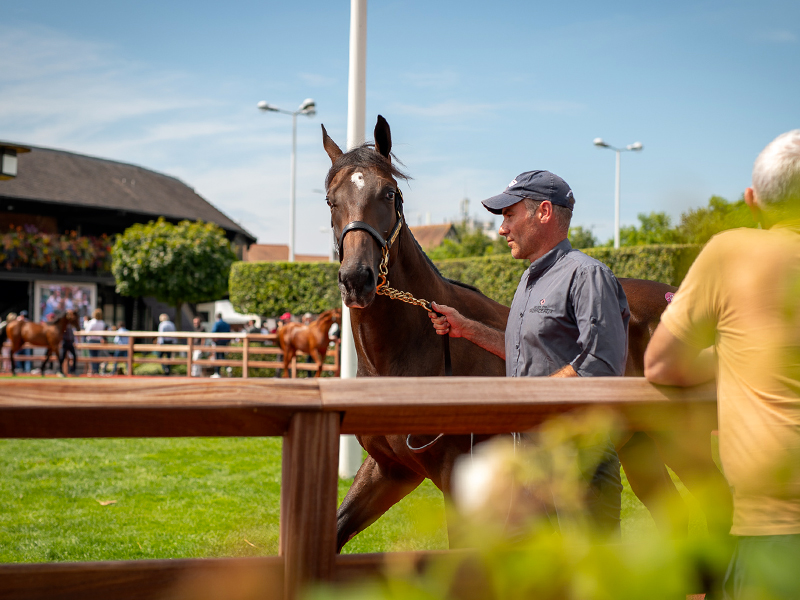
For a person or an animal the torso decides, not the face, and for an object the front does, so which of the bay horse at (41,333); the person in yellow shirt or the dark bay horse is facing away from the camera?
the person in yellow shirt

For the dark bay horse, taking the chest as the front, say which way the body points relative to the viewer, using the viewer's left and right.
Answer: facing the viewer and to the left of the viewer

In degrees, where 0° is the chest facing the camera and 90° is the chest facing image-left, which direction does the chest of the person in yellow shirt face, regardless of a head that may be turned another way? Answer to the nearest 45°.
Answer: approximately 180°

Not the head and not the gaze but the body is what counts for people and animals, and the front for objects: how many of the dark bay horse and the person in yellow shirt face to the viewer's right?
0

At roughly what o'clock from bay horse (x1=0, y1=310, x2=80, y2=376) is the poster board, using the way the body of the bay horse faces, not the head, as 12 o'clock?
The poster board is roughly at 9 o'clock from the bay horse.

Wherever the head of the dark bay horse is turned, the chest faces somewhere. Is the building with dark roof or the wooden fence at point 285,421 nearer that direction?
the wooden fence

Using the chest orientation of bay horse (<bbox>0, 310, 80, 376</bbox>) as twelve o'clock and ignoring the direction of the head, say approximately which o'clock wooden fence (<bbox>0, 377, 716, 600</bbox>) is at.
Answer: The wooden fence is roughly at 3 o'clock from the bay horse.

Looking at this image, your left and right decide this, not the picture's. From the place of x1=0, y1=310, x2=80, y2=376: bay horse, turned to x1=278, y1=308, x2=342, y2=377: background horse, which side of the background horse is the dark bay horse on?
right

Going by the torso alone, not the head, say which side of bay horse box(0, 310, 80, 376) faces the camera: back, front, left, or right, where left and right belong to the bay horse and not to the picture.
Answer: right

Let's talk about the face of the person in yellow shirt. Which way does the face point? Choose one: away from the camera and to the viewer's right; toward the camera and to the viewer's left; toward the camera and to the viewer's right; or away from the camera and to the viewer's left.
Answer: away from the camera and to the viewer's left

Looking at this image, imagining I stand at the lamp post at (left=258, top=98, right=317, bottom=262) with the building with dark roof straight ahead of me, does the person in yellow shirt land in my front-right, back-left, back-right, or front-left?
back-left

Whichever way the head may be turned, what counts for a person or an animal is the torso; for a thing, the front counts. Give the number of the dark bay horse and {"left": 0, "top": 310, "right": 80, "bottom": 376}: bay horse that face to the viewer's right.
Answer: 1

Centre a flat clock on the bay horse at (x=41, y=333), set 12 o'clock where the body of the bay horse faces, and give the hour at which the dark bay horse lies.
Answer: The dark bay horse is roughly at 3 o'clock from the bay horse.

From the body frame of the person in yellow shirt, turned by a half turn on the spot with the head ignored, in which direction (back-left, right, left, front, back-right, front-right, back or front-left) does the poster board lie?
back-right
